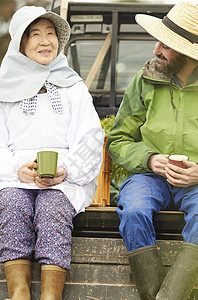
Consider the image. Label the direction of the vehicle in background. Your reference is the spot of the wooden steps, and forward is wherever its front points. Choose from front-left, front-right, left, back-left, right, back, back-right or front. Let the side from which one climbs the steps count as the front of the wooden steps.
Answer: back

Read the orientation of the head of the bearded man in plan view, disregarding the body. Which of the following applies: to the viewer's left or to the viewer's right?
to the viewer's left

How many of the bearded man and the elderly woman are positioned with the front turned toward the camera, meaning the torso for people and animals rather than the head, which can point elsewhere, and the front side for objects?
2

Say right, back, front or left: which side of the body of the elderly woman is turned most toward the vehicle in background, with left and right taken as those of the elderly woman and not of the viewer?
back

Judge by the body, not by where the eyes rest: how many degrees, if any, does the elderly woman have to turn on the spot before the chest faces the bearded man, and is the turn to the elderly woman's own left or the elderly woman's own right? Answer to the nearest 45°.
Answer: approximately 90° to the elderly woman's own left

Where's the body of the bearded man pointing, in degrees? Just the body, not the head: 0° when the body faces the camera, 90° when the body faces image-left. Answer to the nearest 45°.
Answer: approximately 0°

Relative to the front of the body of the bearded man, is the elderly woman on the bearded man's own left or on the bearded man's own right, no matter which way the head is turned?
on the bearded man's own right
